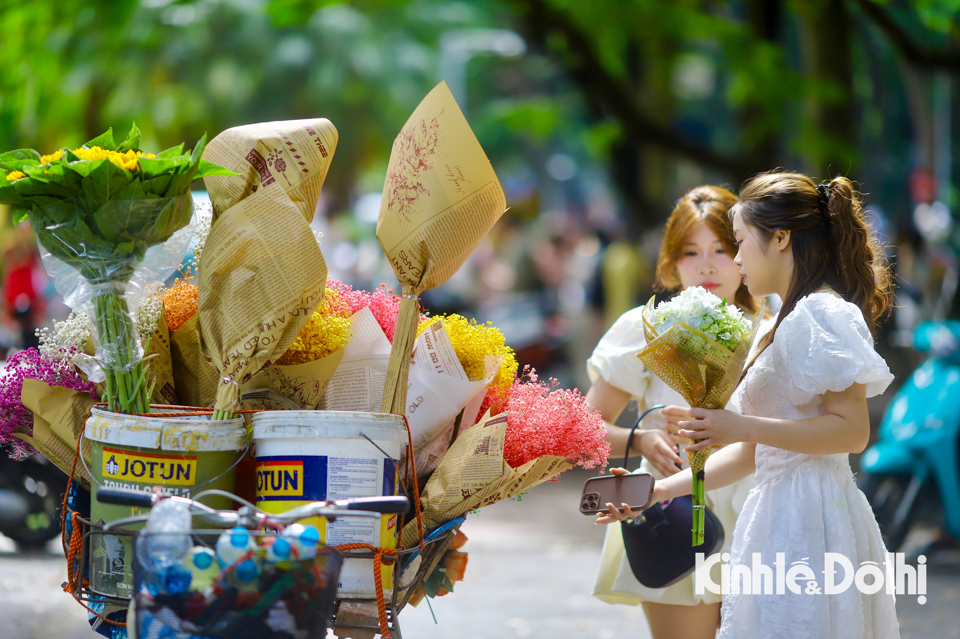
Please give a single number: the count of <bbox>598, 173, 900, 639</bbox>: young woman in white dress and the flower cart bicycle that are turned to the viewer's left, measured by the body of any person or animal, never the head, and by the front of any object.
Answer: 1

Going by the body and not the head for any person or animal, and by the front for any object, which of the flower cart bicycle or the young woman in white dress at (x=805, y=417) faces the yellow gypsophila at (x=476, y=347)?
the young woman in white dress

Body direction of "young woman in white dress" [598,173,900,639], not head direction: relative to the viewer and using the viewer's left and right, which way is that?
facing to the left of the viewer

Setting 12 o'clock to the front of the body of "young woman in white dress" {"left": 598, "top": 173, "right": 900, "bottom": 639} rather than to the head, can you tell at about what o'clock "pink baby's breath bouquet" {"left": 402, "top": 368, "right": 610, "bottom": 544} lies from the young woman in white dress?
The pink baby's breath bouquet is roughly at 11 o'clock from the young woman in white dress.

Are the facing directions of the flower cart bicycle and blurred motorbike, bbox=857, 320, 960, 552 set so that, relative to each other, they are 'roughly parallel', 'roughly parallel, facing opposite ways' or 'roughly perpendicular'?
roughly perpendicular

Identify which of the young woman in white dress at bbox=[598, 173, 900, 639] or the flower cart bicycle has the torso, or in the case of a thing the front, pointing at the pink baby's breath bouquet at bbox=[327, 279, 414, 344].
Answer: the young woman in white dress

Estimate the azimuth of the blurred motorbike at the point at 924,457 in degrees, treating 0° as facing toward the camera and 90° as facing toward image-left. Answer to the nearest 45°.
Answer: approximately 45°

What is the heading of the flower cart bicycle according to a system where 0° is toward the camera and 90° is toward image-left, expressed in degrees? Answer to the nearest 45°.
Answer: approximately 0°

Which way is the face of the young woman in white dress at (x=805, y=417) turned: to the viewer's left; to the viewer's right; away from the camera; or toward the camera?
to the viewer's left
